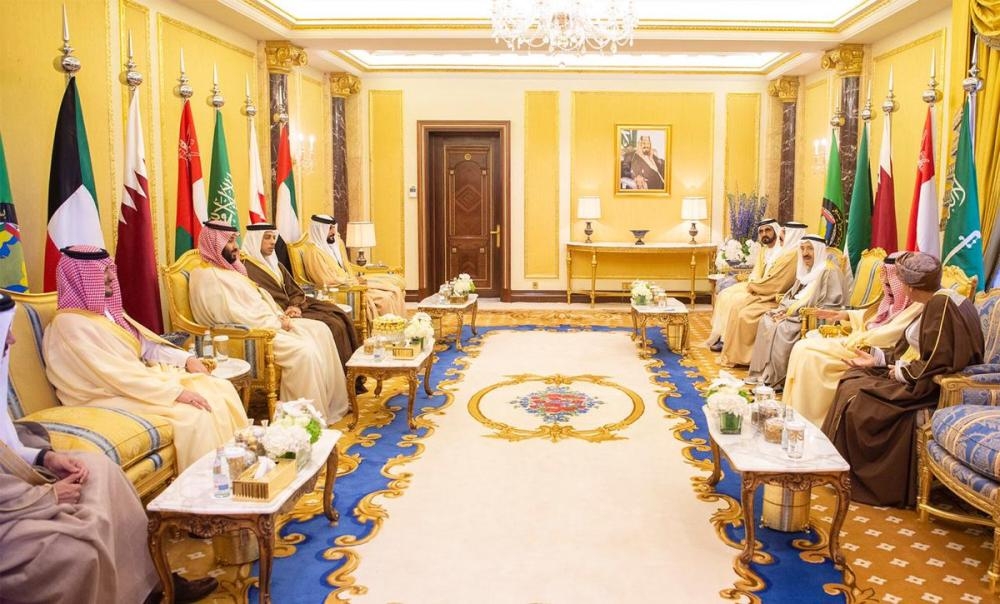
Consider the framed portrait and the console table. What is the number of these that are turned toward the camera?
2

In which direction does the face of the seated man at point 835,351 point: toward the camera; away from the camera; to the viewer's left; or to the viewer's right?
to the viewer's left

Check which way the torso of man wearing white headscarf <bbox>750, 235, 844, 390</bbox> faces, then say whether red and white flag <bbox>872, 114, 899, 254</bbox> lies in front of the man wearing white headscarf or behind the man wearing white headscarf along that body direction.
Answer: behind

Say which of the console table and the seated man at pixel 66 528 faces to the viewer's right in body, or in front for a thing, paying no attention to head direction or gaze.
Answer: the seated man

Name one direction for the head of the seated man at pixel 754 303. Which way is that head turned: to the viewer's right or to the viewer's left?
to the viewer's left

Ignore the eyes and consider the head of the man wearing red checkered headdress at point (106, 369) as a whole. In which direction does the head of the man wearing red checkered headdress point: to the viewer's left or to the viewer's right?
to the viewer's right

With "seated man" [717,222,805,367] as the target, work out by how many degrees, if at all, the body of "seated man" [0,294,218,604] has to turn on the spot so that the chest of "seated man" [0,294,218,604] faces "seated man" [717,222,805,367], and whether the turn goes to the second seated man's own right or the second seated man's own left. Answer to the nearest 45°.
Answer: approximately 45° to the second seated man's own left

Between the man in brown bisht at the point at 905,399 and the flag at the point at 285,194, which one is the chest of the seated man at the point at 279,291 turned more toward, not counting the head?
the man in brown bisht

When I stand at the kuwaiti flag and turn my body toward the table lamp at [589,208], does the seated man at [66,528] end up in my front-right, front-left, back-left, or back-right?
back-right

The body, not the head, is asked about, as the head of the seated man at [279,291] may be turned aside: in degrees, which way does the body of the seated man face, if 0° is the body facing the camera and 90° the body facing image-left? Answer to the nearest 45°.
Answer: approximately 315°

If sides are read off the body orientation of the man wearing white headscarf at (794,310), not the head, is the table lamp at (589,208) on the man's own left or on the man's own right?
on the man's own right

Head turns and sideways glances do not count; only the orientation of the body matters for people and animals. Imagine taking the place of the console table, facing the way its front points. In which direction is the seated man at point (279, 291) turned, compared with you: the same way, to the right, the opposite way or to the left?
to the left

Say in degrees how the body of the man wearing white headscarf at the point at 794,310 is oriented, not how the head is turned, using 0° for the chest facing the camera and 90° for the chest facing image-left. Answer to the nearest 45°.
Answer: approximately 45°
